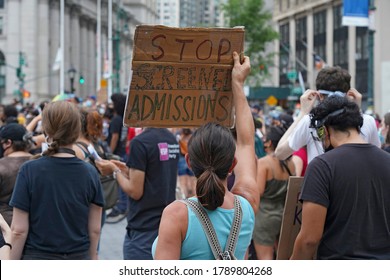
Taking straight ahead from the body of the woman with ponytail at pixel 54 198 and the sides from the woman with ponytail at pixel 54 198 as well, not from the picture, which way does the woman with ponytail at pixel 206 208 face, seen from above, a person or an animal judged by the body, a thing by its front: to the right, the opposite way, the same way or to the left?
the same way

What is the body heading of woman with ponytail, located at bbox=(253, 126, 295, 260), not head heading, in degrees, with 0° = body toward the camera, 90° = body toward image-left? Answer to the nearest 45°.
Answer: approximately 135°

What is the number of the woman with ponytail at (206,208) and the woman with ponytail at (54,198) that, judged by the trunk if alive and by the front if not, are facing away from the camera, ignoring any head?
2

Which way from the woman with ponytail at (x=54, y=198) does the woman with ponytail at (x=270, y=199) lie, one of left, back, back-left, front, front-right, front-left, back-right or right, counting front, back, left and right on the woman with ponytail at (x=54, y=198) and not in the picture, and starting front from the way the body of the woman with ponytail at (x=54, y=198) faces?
front-right

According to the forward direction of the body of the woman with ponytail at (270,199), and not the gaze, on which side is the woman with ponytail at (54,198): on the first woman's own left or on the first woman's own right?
on the first woman's own left

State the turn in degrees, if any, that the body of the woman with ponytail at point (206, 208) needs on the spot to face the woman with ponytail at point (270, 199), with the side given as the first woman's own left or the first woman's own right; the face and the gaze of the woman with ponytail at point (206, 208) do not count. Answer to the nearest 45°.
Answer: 0° — they already face them

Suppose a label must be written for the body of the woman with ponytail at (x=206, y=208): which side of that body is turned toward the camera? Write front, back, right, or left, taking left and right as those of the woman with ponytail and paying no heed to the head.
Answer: back

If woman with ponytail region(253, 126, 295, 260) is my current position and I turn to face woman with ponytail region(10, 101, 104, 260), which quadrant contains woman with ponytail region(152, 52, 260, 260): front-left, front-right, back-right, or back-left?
front-left

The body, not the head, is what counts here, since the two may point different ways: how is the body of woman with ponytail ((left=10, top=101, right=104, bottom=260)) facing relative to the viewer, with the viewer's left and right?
facing away from the viewer

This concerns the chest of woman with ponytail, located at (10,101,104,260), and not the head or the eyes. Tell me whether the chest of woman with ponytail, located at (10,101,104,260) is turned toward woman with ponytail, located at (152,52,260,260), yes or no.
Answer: no

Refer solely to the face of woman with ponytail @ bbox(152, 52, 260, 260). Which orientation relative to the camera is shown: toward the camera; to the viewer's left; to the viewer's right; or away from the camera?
away from the camera

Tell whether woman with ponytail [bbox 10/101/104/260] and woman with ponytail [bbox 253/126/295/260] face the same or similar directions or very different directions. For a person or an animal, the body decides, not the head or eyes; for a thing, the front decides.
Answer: same or similar directions

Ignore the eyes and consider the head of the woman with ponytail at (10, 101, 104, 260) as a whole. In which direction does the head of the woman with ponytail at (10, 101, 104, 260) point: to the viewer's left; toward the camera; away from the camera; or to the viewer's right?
away from the camera
